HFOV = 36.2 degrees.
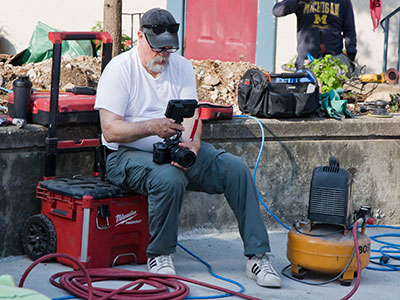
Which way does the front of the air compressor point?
to the viewer's right

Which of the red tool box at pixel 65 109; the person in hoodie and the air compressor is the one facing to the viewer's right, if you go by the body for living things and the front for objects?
the air compressor

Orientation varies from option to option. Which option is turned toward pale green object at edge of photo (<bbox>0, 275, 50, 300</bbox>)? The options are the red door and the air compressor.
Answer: the red door

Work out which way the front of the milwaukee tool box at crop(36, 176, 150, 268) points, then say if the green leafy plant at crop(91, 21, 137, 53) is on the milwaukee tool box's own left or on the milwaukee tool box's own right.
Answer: on the milwaukee tool box's own left

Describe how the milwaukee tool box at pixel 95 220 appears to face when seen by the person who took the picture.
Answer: facing the viewer and to the right of the viewer

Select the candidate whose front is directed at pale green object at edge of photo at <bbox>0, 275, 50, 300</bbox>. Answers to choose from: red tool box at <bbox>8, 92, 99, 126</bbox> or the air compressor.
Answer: the red tool box

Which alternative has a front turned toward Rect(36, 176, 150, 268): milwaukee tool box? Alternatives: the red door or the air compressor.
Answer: the red door

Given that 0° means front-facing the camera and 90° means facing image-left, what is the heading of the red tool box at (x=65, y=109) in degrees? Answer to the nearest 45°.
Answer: approximately 0°

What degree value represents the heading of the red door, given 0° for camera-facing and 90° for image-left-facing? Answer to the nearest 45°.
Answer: approximately 0°
